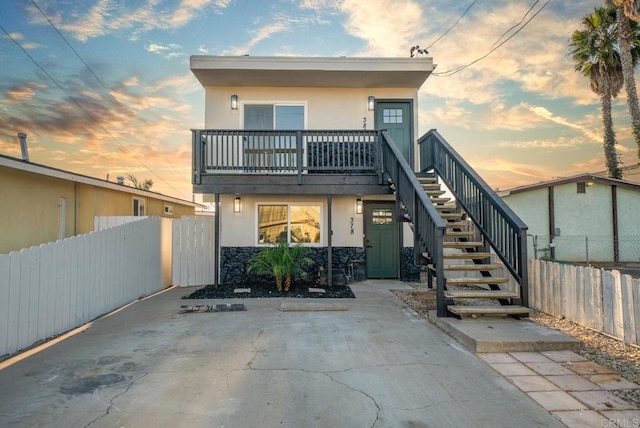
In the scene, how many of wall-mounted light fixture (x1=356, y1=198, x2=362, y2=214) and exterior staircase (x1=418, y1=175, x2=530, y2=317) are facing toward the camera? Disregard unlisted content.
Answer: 2

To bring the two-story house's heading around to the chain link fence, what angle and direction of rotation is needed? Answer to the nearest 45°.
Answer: approximately 135° to its left

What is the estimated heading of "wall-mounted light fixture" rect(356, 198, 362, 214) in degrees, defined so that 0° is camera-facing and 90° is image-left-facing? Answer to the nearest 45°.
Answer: approximately 0°

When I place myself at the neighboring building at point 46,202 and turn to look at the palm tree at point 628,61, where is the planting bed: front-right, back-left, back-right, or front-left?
front-right

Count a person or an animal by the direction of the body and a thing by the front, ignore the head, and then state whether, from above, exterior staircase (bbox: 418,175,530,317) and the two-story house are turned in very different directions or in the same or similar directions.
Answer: same or similar directions

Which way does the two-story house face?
toward the camera

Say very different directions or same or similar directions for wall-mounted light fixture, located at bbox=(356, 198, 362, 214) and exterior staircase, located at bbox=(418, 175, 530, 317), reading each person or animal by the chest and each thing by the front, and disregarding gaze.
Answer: same or similar directions

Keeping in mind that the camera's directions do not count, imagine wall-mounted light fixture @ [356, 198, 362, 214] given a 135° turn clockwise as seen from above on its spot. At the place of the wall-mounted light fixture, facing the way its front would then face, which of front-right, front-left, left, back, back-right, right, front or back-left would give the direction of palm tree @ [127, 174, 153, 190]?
front

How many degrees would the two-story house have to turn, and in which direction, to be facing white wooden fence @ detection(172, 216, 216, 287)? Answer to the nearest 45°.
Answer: approximately 90° to its right

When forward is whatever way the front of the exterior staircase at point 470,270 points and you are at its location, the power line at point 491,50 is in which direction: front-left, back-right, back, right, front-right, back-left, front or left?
back

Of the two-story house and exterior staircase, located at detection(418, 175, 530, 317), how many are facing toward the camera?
2
